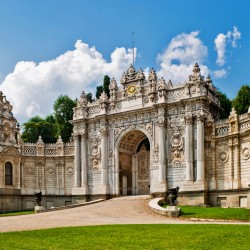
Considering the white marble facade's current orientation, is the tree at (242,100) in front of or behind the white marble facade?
behind

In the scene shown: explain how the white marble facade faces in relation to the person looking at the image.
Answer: facing the viewer and to the left of the viewer
